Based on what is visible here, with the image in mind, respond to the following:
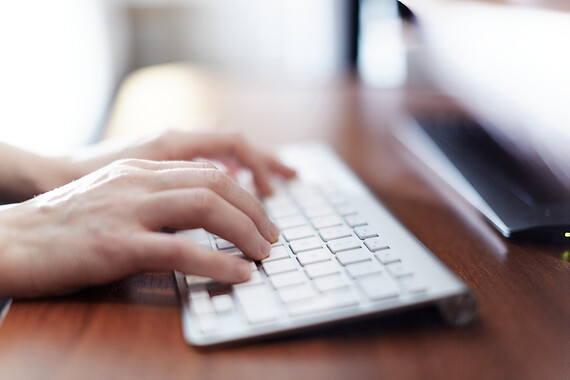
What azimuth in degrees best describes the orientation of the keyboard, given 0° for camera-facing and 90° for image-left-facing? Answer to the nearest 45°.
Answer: approximately 90°
